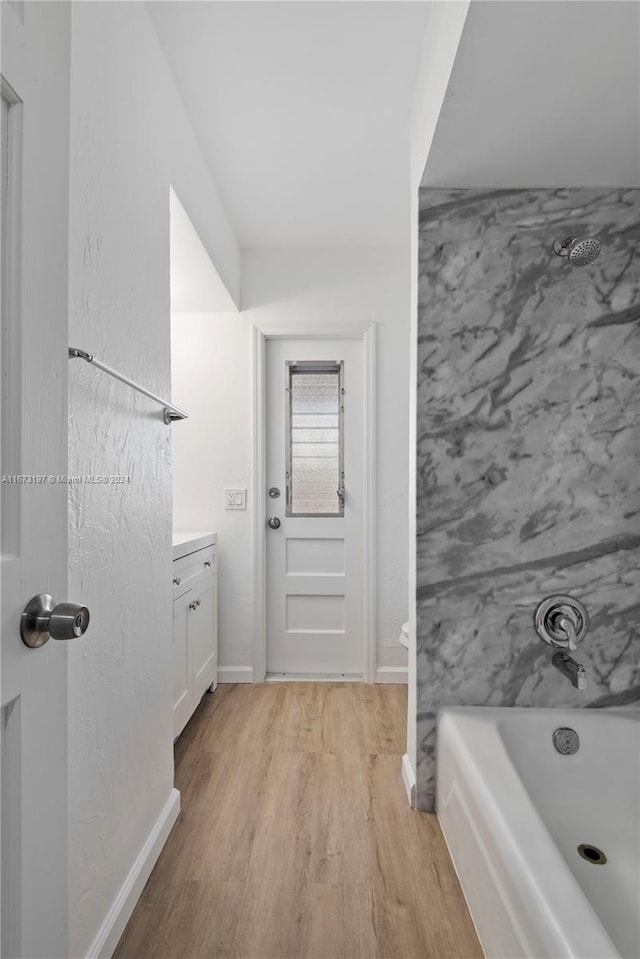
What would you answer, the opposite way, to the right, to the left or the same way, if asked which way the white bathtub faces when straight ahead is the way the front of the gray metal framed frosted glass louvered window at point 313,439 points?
to the right

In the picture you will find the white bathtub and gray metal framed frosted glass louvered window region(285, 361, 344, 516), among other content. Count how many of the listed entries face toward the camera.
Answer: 1

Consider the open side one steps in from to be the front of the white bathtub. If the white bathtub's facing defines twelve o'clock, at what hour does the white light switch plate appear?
The white light switch plate is roughly at 1 o'clock from the white bathtub.

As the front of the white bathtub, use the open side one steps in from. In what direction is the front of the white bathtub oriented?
to the viewer's left

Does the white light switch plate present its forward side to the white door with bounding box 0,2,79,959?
yes

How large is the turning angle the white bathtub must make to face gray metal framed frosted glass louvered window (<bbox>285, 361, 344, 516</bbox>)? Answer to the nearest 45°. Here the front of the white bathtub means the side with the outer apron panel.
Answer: approximately 45° to its right

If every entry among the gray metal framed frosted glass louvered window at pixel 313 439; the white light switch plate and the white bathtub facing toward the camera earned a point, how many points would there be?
2
